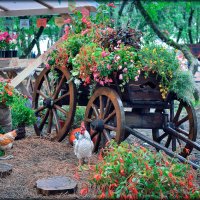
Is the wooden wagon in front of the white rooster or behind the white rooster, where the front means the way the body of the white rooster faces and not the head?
behind

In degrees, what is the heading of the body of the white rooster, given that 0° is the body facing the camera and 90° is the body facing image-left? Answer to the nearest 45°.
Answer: approximately 0°

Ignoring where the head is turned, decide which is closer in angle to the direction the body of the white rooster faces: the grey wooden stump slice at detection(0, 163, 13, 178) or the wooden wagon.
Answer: the grey wooden stump slice

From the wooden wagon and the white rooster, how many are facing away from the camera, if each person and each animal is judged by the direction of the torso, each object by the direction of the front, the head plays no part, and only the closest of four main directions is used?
0

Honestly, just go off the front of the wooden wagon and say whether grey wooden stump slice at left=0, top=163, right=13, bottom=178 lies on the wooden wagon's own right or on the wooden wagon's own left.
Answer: on the wooden wagon's own right

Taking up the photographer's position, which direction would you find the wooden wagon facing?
facing the viewer and to the right of the viewer

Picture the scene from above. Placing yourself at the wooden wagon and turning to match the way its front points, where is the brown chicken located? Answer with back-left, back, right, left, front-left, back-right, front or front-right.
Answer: back-right

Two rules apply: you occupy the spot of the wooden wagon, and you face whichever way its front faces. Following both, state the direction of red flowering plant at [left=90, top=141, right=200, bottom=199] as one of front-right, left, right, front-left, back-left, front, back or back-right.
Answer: front-right

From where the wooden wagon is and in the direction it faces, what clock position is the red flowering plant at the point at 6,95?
The red flowering plant is roughly at 5 o'clock from the wooden wagon.

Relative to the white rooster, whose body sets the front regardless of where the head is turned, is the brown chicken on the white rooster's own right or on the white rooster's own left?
on the white rooster's own right
